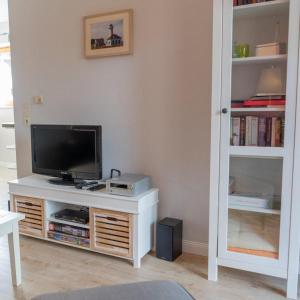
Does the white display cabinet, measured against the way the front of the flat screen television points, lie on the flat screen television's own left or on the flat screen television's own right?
on the flat screen television's own left

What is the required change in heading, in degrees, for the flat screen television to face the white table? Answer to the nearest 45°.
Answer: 0° — it already faces it

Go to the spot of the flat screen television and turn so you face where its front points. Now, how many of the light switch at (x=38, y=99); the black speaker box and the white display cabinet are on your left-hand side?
2

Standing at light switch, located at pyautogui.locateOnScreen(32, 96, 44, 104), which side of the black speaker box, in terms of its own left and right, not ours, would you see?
right

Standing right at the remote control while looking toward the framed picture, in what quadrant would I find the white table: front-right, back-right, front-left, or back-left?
back-left

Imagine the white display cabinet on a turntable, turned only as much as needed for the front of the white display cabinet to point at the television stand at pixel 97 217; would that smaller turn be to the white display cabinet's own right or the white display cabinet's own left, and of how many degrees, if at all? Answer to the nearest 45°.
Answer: approximately 45° to the white display cabinet's own right
